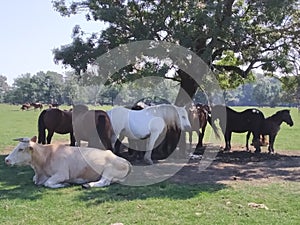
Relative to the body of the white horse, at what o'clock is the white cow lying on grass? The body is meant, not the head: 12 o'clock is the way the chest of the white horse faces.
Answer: The white cow lying on grass is roughly at 4 o'clock from the white horse.

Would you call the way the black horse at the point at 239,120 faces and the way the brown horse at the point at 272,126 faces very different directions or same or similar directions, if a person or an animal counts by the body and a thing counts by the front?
very different directions

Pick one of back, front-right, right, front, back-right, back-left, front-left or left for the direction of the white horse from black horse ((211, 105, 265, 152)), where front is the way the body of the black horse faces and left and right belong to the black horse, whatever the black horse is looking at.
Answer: front-left

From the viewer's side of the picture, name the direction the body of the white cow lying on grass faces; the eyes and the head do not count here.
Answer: to the viewer's left

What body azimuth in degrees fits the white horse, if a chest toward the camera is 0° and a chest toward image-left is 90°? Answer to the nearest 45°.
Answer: approximately 270°

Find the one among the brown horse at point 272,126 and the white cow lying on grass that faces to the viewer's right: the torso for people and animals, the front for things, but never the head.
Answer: the brown horse

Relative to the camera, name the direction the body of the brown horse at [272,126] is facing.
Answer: to the viewer's right

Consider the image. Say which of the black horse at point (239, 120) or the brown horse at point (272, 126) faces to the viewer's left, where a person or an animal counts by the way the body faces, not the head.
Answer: the black horse

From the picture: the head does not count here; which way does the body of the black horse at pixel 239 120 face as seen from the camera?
to the viewer's left
